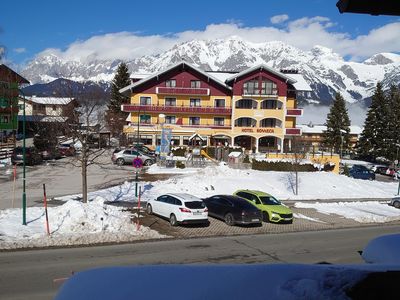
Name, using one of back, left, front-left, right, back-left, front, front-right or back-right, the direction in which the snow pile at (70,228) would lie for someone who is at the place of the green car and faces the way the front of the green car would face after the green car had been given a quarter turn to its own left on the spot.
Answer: back

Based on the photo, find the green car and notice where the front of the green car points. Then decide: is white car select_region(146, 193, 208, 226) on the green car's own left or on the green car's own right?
on the green car's own right

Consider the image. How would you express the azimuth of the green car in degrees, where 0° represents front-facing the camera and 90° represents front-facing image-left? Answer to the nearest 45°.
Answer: approximately 315°

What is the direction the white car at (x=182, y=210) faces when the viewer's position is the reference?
facing away from the viewer and to the left of the viewer

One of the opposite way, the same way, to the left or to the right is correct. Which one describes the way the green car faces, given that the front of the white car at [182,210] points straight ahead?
the opposite way

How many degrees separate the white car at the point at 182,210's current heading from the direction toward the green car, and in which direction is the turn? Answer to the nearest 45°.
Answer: approximately 90° to its right

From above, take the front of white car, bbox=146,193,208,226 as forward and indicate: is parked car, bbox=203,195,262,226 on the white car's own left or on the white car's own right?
on the white car's own right

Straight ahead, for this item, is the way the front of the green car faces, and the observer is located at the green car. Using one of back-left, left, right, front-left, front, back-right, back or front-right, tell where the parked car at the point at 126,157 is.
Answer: back
